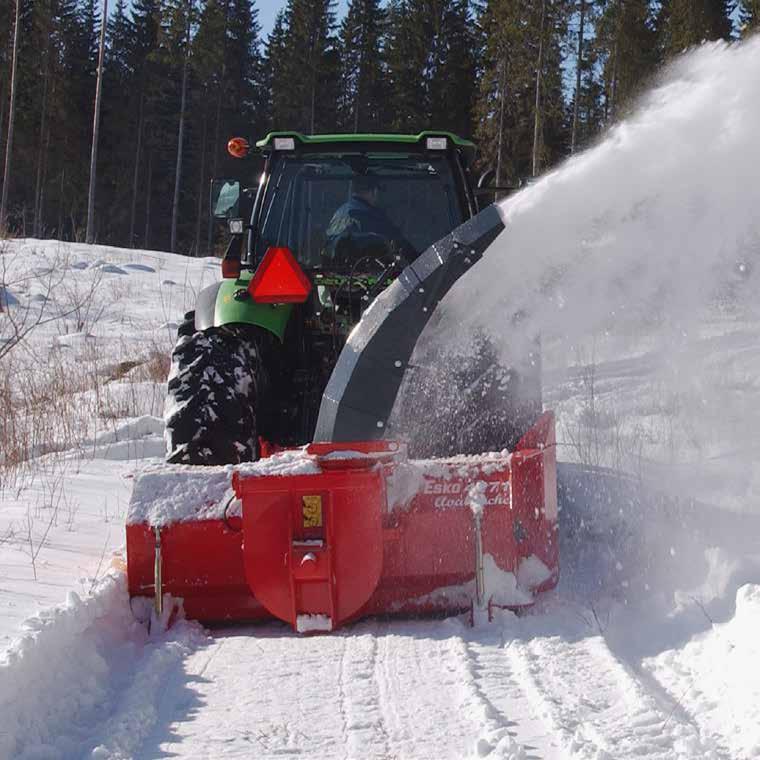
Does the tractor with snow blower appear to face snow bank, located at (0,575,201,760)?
no

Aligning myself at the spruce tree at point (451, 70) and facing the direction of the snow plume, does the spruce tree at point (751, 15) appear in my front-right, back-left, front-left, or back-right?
front-left

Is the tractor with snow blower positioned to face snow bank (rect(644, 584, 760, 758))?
no
